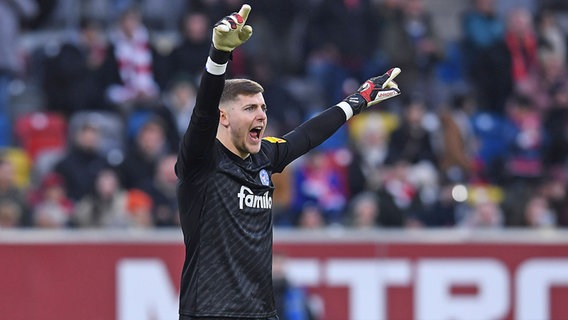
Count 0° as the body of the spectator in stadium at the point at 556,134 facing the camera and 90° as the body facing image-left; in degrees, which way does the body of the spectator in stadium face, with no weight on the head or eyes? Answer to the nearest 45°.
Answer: approximately 0°

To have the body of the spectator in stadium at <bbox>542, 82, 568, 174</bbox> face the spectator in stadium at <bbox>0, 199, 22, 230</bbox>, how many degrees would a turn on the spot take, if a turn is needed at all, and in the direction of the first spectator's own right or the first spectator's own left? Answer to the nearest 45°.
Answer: approximately 45° to the first spectator's own right

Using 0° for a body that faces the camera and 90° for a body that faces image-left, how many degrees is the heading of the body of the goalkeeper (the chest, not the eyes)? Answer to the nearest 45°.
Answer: approximately 315°

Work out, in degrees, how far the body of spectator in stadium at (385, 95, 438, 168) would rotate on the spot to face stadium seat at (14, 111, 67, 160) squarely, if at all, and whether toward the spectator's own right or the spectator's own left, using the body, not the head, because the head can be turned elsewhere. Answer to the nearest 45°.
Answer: approximately 90° to the spectator's own right

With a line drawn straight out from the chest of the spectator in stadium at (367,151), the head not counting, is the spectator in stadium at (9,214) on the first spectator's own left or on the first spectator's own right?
on the first spectator's own right

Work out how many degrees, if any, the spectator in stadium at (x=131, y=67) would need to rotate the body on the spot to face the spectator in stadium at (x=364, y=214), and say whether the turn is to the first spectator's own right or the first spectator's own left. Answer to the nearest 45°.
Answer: approximately 45° to the first spectator's own left

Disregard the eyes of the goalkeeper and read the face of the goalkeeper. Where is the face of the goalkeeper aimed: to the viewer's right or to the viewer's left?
to the viewer's right
